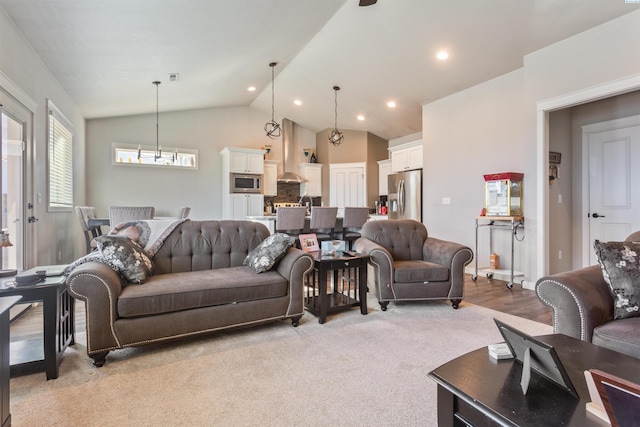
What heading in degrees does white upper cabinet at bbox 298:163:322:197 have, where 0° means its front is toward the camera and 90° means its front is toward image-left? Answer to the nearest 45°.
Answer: approximately 0°

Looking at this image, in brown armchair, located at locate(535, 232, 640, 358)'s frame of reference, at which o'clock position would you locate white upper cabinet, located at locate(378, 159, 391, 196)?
The white upper cabinet is roughly at 3 o'clock from the brown armchair.

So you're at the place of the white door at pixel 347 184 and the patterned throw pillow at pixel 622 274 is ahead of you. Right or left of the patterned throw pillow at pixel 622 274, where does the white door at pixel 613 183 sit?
left

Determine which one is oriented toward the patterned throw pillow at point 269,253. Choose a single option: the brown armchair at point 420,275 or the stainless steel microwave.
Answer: the stainless steel microwave

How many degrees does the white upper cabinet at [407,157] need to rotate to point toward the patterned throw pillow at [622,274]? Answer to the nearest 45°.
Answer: approximately 45° to its left

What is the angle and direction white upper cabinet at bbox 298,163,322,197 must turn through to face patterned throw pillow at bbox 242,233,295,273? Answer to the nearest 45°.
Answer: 0° — it already faces it

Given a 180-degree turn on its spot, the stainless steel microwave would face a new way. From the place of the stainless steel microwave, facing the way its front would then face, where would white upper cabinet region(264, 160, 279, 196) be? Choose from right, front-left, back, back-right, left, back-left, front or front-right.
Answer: front-right

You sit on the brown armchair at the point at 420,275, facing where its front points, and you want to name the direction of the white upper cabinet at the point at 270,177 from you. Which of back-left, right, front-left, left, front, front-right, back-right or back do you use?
back

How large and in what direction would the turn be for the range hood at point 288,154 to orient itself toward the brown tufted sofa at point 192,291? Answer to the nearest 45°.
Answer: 0° — it already faces it

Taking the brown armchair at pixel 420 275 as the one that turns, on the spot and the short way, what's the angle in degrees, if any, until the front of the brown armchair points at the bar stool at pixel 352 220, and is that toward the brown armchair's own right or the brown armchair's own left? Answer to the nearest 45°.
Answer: approximately 180°
